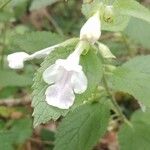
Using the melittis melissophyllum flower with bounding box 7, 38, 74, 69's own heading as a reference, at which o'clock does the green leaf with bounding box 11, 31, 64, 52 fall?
The green leaf is roughly at 3 o'clock from the melittis melissophyllum flower.

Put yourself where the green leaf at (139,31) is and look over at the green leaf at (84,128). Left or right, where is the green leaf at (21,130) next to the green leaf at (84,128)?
right

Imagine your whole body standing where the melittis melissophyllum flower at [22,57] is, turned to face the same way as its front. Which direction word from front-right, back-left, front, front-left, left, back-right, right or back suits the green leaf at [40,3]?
right

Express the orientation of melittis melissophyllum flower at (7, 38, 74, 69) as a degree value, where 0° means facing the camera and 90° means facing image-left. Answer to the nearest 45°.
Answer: approximately 90°

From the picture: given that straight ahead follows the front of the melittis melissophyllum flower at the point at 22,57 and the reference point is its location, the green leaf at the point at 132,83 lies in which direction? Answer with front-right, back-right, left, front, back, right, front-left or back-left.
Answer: back
